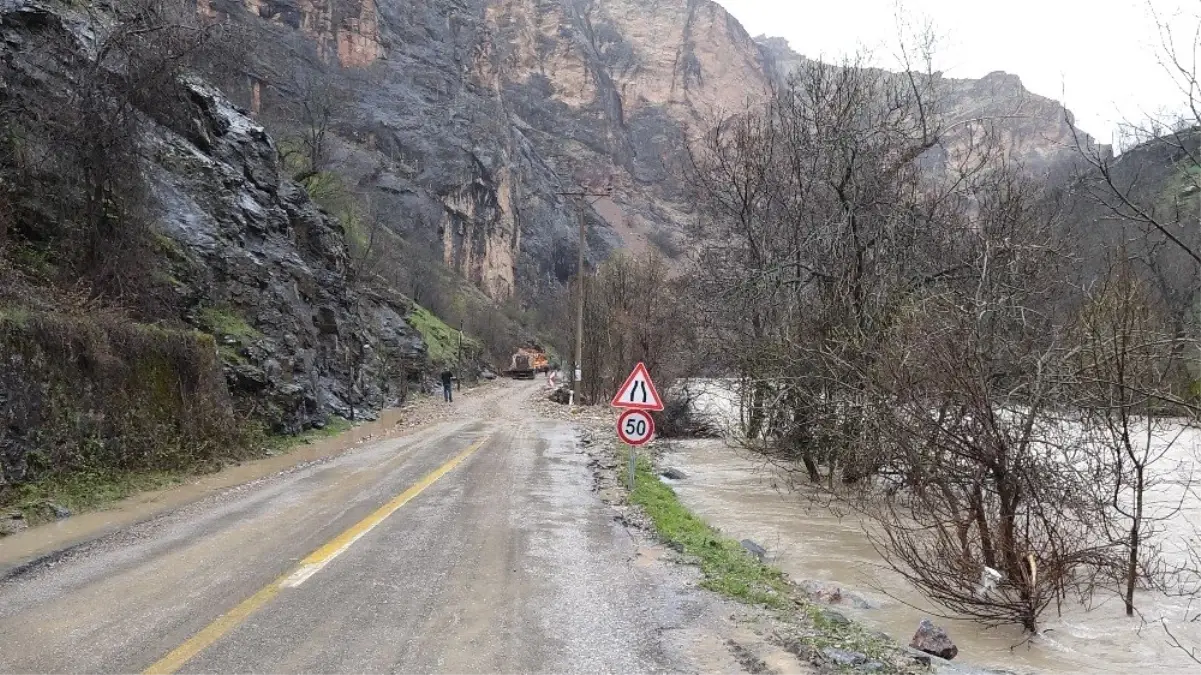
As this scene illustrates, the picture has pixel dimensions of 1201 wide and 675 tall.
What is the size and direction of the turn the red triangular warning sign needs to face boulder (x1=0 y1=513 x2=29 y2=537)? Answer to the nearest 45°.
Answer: approximately 45° to its right

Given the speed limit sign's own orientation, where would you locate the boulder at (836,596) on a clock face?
The boulder is roughly at 11 o'clock from the speed limit sign.

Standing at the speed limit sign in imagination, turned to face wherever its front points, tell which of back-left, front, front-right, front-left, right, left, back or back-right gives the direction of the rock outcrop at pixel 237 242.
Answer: back-right

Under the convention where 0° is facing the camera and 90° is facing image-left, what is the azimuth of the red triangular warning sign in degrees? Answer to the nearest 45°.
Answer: approximately 0°

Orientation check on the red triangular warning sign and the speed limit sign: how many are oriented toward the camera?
2

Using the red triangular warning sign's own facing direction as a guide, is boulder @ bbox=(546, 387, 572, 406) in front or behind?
behind
